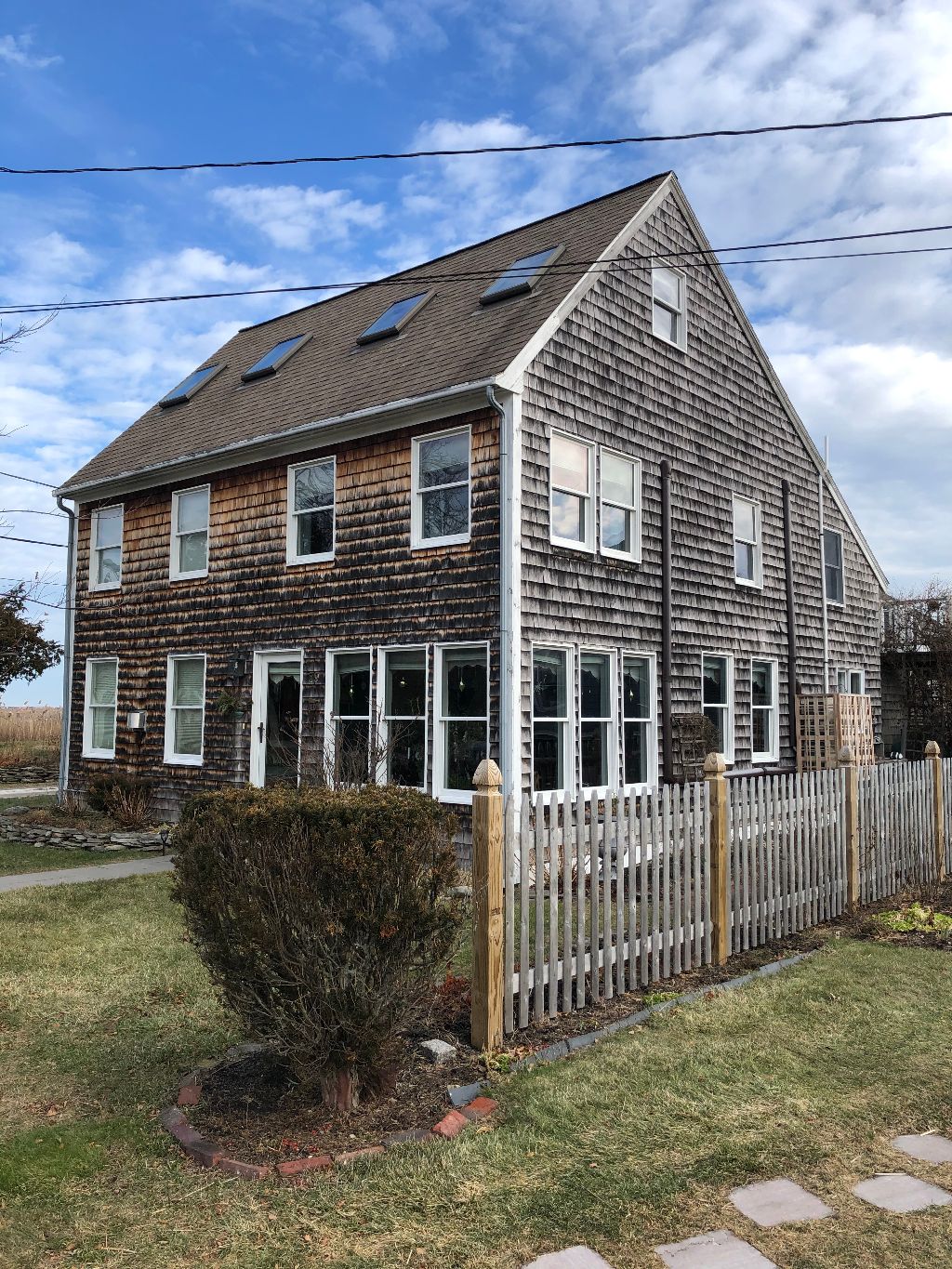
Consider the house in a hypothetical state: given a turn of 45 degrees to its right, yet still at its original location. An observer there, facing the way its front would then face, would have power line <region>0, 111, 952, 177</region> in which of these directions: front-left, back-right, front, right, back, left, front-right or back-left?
left

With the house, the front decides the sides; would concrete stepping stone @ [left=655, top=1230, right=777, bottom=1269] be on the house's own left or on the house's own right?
on the house's own left

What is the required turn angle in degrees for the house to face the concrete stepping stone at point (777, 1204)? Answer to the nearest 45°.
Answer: approximately 45° to its left

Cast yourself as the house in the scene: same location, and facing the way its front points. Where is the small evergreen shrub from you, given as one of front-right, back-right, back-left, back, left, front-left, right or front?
front-left

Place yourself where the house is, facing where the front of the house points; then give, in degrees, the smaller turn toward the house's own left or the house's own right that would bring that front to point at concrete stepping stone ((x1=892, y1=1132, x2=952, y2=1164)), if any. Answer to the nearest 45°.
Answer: approximately 45° to the house's own left

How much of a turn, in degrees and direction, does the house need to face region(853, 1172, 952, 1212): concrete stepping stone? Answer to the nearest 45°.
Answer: approximately 45° to its left

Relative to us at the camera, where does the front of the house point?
facing the viewer and to the left of the viewer

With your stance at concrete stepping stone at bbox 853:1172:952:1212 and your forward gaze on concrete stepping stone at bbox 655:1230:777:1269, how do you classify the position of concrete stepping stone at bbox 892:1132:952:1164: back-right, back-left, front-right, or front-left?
back-right
